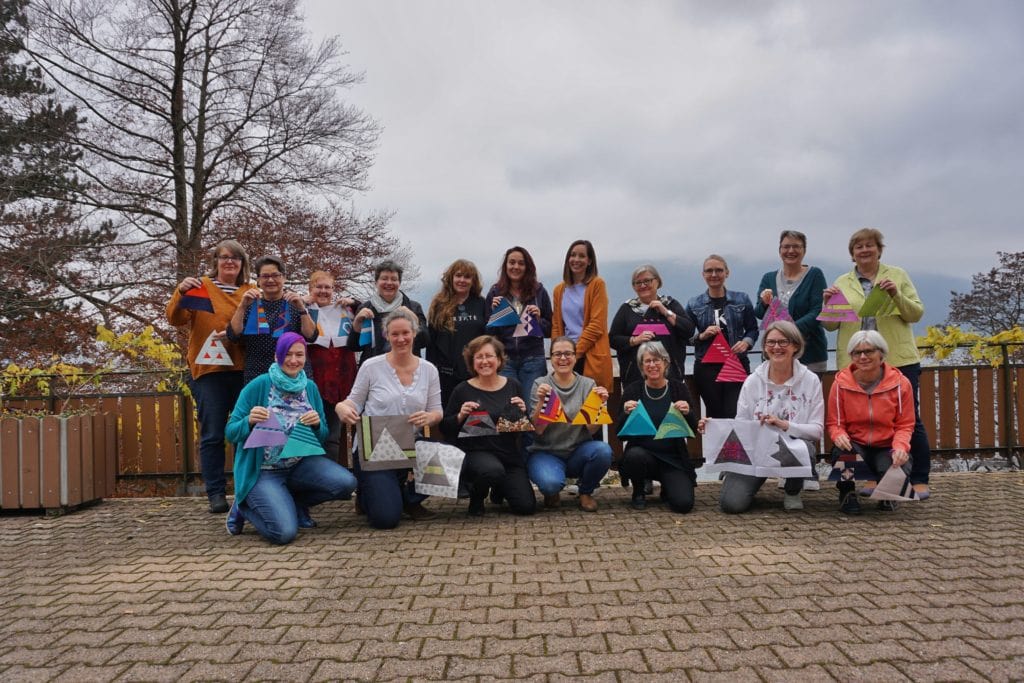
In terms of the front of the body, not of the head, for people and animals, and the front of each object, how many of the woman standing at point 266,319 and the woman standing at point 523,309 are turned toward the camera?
2

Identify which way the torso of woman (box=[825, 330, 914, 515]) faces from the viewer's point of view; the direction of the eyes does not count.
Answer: toward the camera

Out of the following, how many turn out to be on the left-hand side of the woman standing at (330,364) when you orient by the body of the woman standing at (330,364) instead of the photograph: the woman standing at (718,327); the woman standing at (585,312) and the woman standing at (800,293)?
3

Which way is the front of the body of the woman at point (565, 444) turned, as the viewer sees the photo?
toward the camera

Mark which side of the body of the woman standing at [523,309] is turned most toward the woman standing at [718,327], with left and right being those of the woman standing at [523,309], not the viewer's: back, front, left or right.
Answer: left

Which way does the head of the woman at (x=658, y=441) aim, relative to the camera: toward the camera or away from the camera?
toward the camera

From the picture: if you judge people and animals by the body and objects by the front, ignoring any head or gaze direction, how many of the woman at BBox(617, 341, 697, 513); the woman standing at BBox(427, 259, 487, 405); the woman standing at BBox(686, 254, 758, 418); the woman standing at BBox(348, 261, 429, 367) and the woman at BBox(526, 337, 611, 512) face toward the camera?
5

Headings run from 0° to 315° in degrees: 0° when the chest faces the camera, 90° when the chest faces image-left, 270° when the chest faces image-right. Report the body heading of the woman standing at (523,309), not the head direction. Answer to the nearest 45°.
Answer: approximately 0°

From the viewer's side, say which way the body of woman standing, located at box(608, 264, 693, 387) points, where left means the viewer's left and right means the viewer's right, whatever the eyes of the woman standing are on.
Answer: facing the viewer

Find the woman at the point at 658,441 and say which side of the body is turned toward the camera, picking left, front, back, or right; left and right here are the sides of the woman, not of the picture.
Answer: front

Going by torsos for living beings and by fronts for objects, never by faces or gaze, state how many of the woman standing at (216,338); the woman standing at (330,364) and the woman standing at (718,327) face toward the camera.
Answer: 3

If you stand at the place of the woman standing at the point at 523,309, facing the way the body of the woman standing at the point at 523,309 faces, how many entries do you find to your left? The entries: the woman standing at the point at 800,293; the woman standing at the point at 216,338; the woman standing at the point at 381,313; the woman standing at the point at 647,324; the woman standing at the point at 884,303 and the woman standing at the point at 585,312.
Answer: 4

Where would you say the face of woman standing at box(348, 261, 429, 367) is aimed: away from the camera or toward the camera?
toward the camera

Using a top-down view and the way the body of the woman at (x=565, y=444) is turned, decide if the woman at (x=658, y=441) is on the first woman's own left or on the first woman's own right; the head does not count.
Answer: on the first woman's own left

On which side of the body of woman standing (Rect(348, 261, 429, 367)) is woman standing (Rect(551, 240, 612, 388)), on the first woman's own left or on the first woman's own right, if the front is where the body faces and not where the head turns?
on the first woman's own left

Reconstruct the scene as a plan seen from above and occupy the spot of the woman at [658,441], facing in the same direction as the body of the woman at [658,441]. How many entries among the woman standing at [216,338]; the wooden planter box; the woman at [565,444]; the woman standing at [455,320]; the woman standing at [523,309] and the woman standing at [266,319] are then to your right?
6
